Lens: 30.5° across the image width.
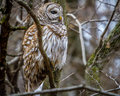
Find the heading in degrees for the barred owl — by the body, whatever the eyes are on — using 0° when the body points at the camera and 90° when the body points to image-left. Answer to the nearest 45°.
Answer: approximately 315°

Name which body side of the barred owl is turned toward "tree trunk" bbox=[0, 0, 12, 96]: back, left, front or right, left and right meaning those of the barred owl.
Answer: back
